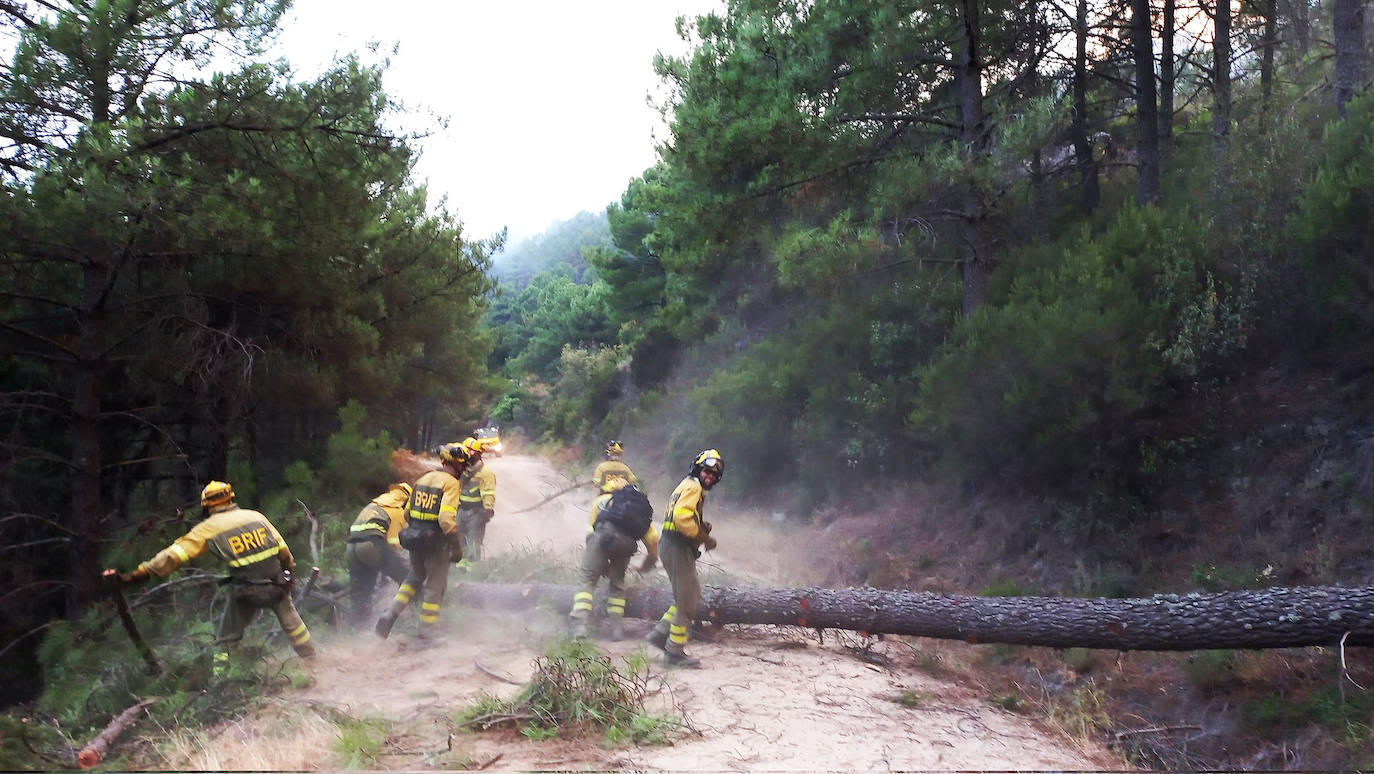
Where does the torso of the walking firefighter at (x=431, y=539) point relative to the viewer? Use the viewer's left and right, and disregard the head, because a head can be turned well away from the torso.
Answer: facing away from the viewer and to the right of the viewer

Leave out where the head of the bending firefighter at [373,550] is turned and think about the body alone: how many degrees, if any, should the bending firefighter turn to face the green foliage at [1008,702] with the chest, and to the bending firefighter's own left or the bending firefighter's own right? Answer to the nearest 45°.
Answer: approximately 90° to the bending firefighter's own right

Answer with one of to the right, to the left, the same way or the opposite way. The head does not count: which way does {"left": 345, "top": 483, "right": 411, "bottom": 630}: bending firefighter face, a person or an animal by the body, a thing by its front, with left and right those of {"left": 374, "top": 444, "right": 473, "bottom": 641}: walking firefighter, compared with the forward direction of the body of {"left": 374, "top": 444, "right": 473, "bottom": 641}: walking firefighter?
the same way

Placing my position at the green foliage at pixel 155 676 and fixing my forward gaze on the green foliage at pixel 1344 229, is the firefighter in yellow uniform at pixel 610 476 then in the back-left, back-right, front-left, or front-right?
front-left

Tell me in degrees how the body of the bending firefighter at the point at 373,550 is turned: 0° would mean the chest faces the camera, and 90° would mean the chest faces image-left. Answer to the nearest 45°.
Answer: approximately 225°

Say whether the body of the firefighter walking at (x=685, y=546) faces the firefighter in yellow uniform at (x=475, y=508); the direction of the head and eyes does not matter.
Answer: no

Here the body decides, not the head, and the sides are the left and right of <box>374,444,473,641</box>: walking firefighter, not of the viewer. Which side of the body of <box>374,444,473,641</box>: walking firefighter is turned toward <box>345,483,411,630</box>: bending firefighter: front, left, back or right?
left

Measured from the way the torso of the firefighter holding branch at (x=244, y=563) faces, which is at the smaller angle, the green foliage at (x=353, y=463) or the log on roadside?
the green foliage

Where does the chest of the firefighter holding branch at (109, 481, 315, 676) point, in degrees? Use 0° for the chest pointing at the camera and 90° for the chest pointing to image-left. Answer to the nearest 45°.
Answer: approximately 180°

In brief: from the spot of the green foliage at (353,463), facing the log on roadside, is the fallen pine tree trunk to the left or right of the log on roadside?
left
